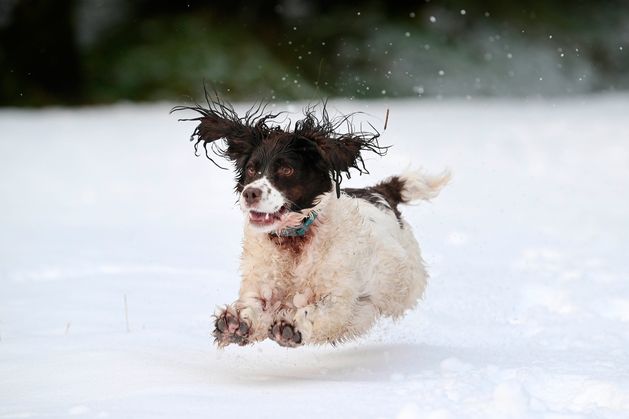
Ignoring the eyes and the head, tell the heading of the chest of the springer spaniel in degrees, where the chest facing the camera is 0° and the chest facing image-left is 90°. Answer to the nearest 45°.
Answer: approximately 45°
